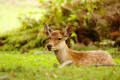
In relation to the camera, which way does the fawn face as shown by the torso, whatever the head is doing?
to the viewer's left
